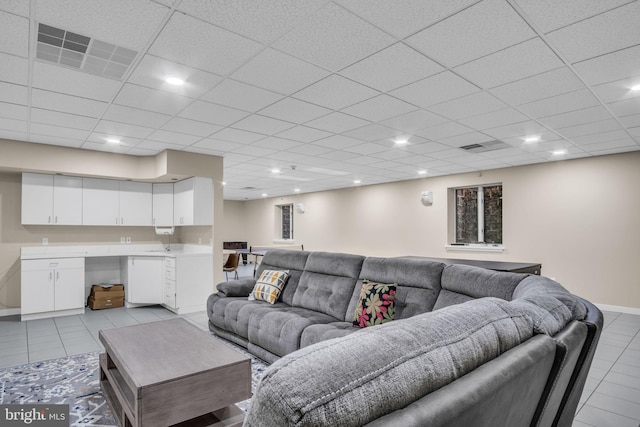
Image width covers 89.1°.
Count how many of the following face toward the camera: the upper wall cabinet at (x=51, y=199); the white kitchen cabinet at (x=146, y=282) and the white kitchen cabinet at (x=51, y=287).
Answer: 3

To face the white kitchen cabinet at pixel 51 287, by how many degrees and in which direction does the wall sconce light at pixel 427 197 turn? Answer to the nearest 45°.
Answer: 0° — it already faces it

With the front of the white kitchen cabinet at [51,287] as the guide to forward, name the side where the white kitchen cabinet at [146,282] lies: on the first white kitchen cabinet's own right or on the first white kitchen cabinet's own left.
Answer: on the first white kitchen cabinet's own left

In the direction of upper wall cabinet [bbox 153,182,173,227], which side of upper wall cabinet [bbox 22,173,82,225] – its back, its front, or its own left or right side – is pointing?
left

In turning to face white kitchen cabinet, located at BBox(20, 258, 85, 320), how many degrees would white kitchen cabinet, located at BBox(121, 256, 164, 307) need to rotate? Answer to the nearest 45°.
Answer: approximately 90° to its right

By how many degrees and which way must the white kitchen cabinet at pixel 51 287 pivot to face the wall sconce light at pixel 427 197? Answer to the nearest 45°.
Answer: approximately 90° to its left

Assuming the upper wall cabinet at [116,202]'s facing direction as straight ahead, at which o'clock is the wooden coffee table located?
The wooden coffee table is roughly at 12 o'clock from the upper wall cabinet.

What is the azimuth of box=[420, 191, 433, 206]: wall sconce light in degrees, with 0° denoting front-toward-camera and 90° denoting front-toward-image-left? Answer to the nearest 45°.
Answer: approximately 45°
